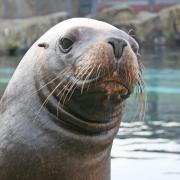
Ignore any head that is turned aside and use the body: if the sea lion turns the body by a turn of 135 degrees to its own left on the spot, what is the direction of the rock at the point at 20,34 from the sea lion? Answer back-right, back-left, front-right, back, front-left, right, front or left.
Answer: front

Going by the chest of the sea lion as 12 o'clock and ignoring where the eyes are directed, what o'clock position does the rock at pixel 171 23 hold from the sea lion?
The rock is roughly at 8 o'clock from the sea lion.

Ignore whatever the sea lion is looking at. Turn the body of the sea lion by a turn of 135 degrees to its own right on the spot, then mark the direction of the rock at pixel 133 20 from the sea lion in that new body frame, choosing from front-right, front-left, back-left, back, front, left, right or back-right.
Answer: right

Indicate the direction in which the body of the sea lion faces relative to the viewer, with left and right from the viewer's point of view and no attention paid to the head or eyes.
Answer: facing the viewer and to the right of the viewer
